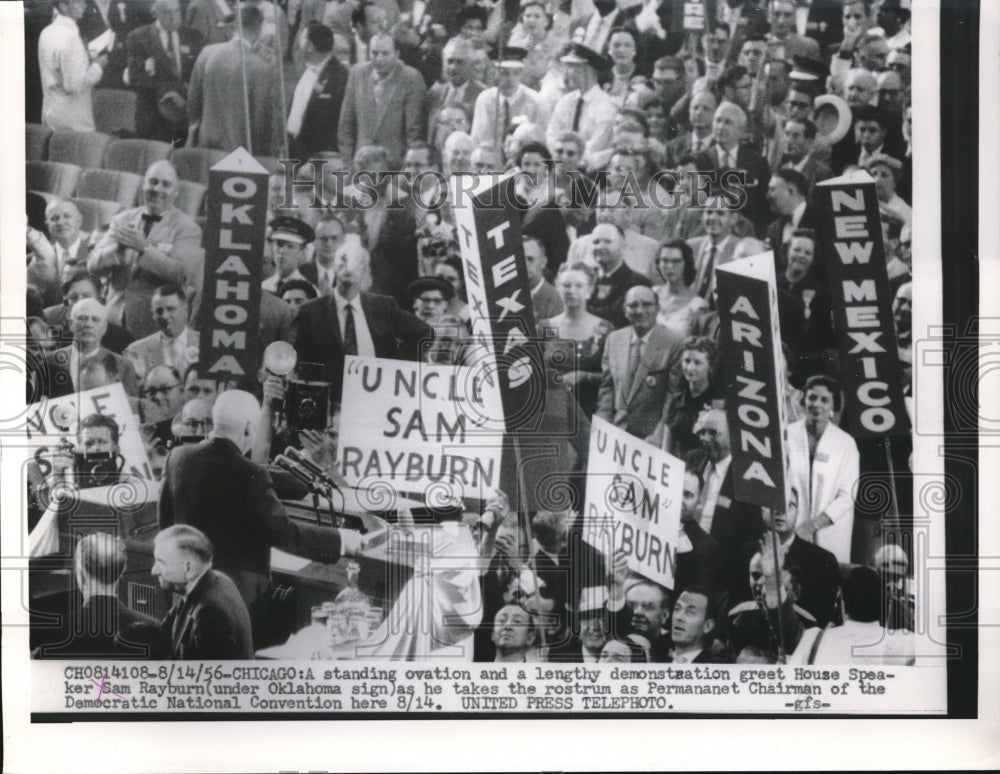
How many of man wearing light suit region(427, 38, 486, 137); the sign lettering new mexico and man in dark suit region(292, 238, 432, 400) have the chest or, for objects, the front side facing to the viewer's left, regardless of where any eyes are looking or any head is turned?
0

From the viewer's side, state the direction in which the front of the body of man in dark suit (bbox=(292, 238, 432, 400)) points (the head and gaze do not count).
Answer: toward the camera

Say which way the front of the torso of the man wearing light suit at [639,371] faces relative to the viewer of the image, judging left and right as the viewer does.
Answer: facing the viewer
